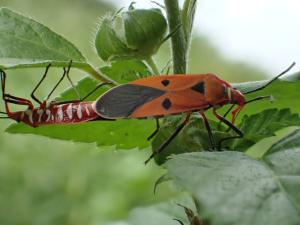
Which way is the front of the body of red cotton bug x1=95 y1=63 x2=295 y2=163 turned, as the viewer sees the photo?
to the viewer's right

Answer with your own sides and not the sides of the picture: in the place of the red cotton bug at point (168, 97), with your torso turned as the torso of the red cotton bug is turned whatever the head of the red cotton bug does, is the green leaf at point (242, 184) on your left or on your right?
on your right

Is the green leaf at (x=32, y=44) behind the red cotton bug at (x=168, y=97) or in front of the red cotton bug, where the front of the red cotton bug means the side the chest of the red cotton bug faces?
behind
